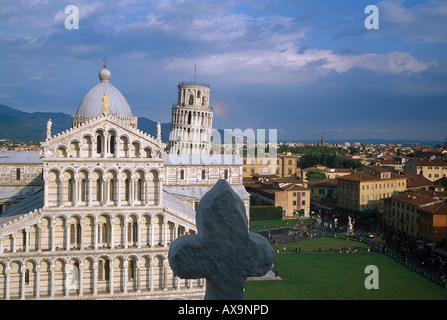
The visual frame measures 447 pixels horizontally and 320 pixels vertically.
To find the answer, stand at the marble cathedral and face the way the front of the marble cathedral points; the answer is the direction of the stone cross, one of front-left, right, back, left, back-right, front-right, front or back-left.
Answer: front

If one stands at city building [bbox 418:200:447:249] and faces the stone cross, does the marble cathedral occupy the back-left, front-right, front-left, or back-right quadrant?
front-right

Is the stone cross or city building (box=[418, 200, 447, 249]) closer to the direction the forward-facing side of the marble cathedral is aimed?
the stone cross

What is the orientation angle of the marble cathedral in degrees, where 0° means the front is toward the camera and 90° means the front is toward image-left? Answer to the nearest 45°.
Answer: approximately 0°

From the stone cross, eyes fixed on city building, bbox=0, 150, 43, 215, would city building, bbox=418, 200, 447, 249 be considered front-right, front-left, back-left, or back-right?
front-right

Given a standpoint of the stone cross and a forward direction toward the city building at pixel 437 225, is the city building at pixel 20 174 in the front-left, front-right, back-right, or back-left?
front-left

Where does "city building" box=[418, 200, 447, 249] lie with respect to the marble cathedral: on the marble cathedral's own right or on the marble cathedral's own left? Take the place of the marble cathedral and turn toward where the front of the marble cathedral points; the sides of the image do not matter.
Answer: on the marble cathedral's own left
